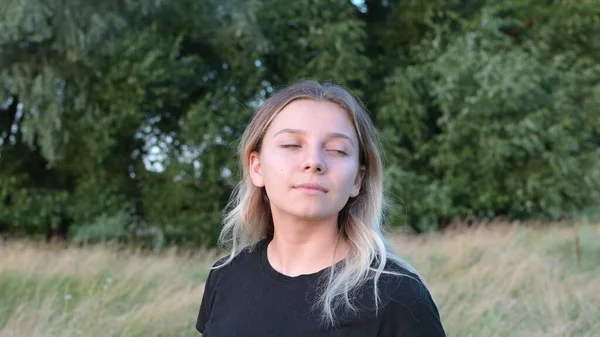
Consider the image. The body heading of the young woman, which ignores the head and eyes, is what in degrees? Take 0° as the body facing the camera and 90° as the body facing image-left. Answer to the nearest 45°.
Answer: approximately 0°
